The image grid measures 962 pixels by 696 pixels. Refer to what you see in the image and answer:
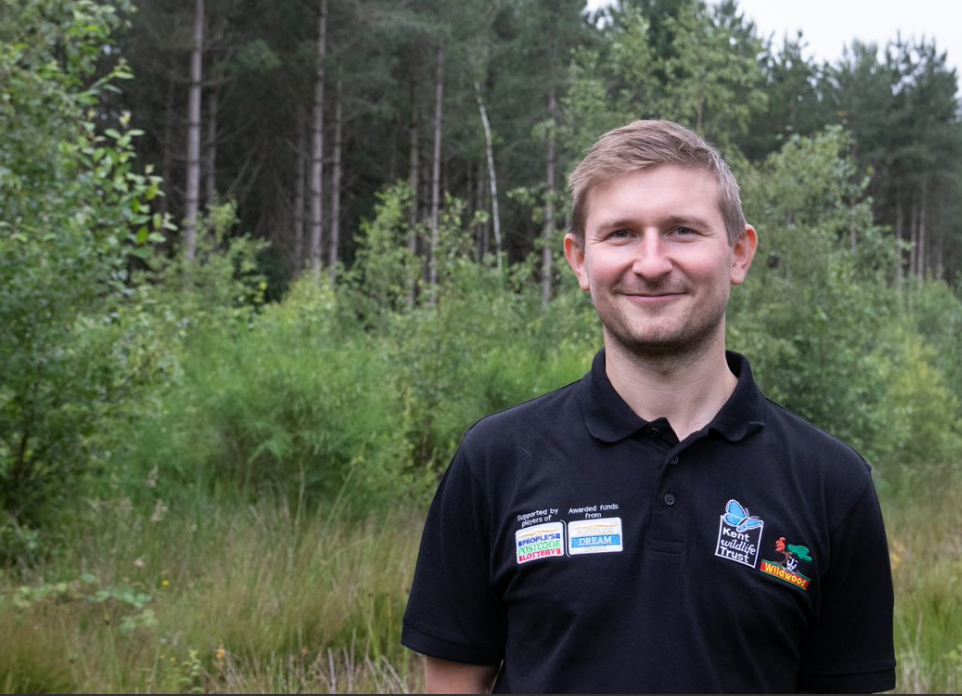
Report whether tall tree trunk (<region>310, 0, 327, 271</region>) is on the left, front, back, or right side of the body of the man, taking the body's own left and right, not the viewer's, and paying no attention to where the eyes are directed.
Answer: back

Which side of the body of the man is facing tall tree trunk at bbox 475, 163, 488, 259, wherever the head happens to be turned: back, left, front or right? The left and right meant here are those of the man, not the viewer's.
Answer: back

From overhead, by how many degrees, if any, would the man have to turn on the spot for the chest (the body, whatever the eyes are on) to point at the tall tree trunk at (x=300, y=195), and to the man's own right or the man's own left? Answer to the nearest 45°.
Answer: approximately 180°

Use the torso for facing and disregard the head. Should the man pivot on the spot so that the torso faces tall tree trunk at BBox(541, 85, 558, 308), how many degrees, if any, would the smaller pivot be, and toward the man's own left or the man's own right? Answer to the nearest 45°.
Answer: approximately 180°

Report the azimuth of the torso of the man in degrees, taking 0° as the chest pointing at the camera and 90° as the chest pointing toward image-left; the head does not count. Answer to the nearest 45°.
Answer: approximately 0°

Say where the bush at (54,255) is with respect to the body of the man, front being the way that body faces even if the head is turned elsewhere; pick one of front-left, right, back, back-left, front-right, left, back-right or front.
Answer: back-right
